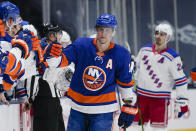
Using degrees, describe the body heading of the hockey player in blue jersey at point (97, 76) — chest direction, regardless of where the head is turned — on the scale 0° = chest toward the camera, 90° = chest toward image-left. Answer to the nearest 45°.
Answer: approximately 0°

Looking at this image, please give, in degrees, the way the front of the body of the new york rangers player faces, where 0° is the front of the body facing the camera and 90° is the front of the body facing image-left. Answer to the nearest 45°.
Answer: approximately 45°
